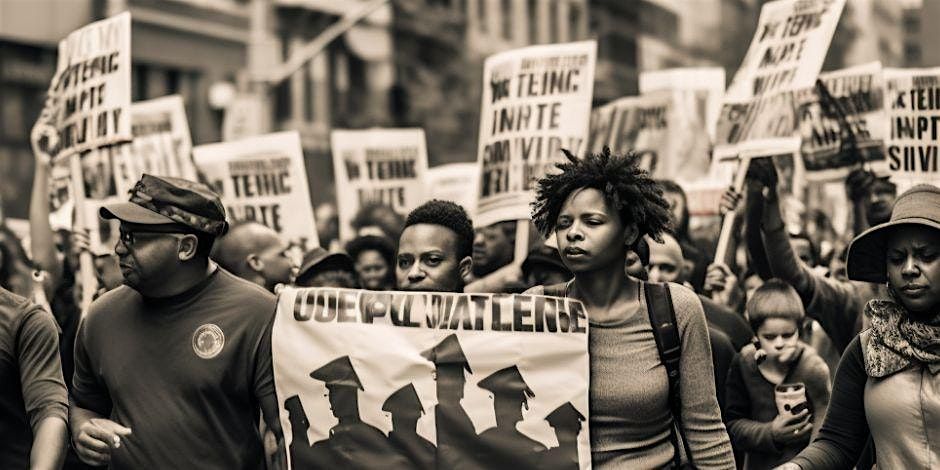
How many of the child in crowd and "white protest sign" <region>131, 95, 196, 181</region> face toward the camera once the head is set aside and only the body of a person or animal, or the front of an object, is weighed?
2

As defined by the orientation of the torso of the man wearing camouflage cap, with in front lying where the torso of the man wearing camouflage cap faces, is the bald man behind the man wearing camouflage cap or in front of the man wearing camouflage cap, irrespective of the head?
behind

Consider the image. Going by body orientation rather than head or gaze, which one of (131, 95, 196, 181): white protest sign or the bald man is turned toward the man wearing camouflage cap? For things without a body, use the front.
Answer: the white protest sign

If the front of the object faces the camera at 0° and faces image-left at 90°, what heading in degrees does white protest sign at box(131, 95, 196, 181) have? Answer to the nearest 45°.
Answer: approximately 0°

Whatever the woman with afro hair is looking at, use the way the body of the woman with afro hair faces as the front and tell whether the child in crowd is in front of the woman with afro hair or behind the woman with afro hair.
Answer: behind
